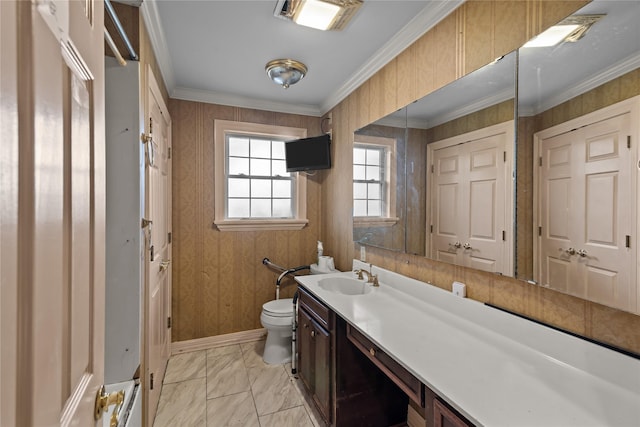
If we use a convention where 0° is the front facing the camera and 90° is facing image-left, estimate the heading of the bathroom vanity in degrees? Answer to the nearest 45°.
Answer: approximately 45°

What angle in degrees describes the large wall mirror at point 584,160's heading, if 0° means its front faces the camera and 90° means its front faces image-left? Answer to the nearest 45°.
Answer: approximately 45°

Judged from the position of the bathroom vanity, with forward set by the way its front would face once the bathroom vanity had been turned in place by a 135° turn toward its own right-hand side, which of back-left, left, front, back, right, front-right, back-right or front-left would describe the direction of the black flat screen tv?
front-left

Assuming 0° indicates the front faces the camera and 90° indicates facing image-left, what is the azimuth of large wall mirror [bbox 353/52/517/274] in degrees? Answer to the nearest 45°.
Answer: approximately 45°

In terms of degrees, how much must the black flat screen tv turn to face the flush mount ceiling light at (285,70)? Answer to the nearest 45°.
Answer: approximately 45° to its left

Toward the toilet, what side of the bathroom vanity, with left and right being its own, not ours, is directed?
right

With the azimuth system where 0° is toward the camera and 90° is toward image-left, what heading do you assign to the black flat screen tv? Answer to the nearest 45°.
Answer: approximately 45°

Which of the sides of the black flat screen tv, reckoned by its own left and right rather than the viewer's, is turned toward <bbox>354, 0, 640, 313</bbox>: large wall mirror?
left
